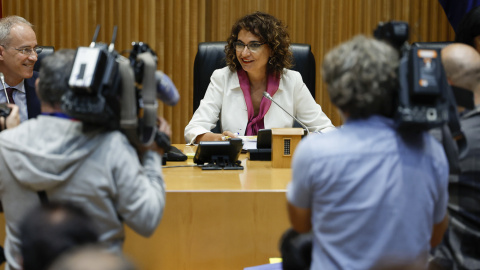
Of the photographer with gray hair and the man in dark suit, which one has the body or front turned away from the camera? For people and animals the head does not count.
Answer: the photographer with gray hair

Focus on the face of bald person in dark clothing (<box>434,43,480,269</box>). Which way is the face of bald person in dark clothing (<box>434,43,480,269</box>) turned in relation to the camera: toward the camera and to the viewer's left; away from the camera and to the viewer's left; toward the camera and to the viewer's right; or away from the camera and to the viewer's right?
away from the camera and to the viewer's left

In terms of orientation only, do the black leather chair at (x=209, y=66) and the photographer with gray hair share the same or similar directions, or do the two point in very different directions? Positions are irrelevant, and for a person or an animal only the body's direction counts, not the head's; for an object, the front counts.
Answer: very different directions

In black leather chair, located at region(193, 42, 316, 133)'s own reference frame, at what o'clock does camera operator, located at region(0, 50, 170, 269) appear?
The camera operator is roughly at 12 o'clock from the black leather chair.

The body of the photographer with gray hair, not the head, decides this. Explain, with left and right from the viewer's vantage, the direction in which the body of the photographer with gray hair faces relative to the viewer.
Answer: facing away from the viewer
